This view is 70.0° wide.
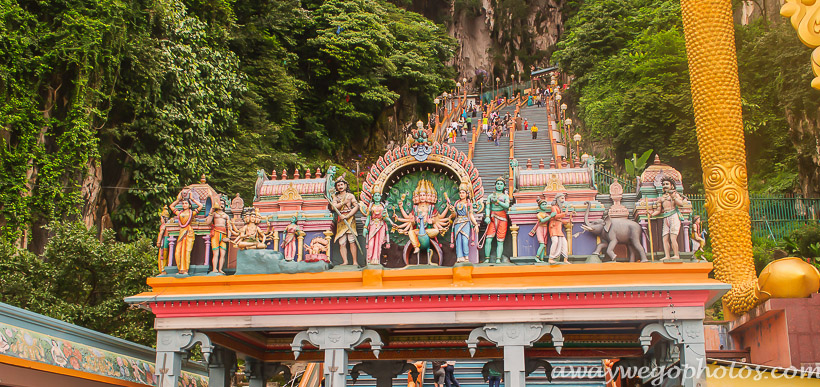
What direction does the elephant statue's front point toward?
to the viewer's left

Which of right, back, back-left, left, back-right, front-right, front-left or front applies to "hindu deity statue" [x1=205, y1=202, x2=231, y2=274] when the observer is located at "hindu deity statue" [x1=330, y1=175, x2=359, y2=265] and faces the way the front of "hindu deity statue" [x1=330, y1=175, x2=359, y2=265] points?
right

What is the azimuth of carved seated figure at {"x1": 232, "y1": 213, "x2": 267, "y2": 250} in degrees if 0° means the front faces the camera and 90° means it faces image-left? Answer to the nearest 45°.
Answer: approximately 0°

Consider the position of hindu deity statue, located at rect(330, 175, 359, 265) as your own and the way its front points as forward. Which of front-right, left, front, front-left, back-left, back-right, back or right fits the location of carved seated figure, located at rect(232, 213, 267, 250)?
right

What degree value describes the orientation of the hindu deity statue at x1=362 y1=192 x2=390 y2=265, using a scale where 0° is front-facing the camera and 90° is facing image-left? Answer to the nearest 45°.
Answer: approximately 0°

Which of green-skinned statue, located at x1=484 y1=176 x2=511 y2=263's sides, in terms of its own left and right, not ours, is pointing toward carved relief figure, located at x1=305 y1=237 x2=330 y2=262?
right

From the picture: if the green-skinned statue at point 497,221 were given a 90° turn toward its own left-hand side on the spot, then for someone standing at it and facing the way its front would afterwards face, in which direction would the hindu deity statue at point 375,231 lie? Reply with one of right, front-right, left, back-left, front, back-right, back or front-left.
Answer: back

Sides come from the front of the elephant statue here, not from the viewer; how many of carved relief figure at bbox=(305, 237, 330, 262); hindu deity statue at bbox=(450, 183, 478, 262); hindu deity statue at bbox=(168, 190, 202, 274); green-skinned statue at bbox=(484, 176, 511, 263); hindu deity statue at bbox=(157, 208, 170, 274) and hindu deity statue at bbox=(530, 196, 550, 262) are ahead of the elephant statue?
6
